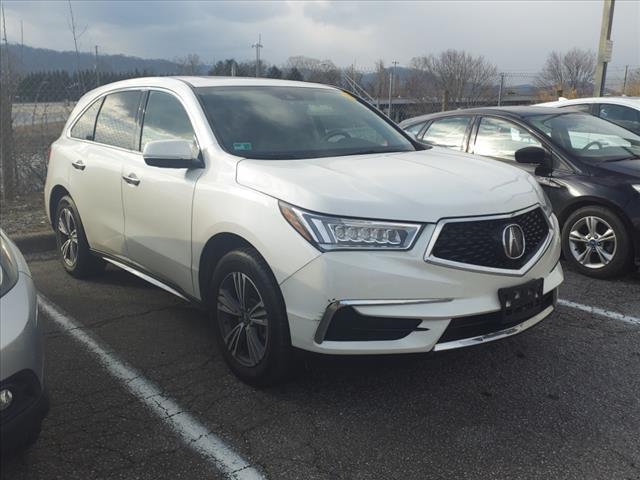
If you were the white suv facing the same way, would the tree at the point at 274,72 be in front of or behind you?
behind

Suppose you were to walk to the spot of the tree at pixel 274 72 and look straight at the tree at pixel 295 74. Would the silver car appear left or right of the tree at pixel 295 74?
right

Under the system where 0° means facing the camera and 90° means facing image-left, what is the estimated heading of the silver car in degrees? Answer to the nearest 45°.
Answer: approximately 315°

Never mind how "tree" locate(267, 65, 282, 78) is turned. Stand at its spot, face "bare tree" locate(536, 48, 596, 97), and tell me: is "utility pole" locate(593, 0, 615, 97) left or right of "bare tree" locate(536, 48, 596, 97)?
right

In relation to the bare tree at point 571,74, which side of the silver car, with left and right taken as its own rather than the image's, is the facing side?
left

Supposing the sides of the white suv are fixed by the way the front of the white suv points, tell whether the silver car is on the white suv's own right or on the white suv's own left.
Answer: on the white suv's own right

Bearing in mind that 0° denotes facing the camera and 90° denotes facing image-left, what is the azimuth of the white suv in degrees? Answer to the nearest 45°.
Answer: approximately 315°

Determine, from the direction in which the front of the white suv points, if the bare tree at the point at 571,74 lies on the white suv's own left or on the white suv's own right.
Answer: on the white suv's own left

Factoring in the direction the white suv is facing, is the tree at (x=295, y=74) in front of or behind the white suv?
behind

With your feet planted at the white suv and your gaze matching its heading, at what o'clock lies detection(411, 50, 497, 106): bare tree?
The bare tree is roughly at 8 o'clock from the white suv.

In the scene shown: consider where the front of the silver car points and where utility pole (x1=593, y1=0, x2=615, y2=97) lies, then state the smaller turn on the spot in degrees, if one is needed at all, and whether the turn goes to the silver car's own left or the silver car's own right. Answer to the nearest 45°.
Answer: approximately 90° to the silver car's own left
